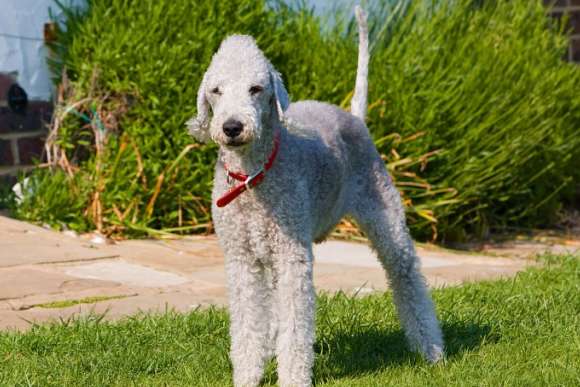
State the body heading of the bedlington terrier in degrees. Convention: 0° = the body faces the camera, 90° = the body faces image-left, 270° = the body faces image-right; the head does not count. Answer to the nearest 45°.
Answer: approximately 45°
